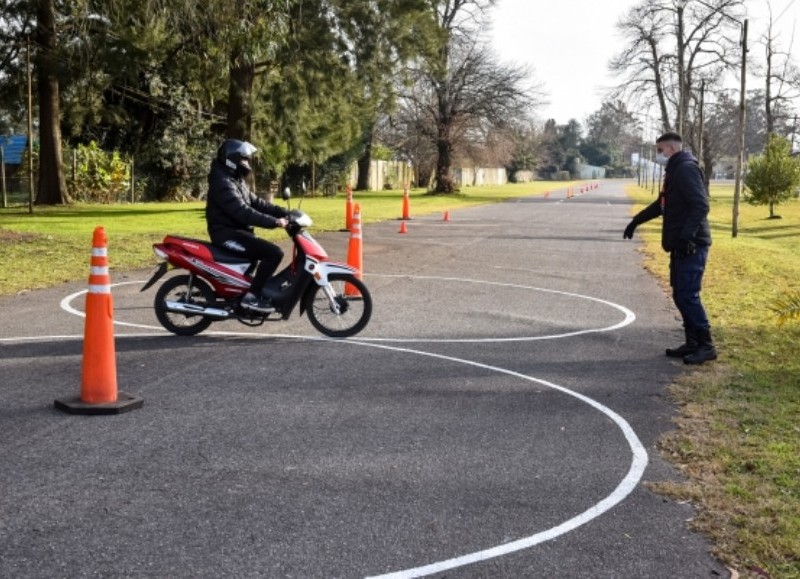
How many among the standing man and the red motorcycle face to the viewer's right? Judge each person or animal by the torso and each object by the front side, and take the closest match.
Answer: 1

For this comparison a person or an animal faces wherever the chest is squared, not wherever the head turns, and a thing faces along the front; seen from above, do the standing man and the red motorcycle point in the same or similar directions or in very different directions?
very different directions

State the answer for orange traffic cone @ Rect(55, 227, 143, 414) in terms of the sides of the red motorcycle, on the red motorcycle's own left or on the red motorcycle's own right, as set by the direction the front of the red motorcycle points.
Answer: on the red motorcycle's own right

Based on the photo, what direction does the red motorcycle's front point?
to the viewer's right

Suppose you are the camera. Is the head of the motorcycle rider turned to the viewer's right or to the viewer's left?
to the viewer's right

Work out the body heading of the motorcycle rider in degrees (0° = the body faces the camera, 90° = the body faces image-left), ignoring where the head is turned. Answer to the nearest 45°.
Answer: approximately 270°

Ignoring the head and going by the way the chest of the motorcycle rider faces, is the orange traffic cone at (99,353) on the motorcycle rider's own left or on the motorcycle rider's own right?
on the motorcycle rider's own right

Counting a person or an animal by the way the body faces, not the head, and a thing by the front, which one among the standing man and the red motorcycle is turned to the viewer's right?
the red motorcycle

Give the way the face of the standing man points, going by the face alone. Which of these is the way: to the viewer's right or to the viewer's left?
to the viewer's left

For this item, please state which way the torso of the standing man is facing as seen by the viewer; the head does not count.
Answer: to the viewer's left
